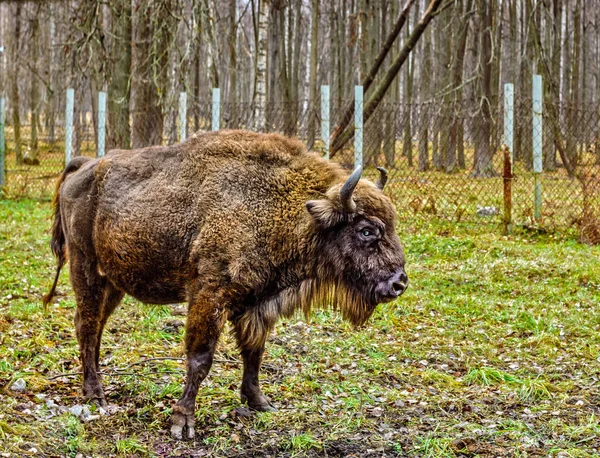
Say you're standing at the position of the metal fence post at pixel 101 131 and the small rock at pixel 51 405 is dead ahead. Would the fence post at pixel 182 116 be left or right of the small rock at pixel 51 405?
left

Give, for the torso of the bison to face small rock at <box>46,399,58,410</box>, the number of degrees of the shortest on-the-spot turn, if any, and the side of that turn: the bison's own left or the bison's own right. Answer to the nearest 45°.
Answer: approximately 135° to the bison's own right

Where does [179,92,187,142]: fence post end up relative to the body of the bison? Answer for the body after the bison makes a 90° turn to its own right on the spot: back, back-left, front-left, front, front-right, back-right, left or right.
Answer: back-right

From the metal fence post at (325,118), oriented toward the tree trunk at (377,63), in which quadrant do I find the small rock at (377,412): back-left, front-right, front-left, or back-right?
back-right

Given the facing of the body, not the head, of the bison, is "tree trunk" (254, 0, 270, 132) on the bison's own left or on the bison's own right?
on the bison's own left

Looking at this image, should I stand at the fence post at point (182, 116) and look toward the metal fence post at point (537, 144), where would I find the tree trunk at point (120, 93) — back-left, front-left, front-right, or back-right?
back-left

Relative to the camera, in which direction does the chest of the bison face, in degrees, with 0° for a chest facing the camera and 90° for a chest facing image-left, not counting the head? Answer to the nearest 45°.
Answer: approximately 315°

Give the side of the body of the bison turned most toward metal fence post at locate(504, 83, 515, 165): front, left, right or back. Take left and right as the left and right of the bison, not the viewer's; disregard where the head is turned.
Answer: left

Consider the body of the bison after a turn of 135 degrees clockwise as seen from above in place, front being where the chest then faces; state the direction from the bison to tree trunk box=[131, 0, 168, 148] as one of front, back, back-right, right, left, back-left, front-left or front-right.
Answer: right
